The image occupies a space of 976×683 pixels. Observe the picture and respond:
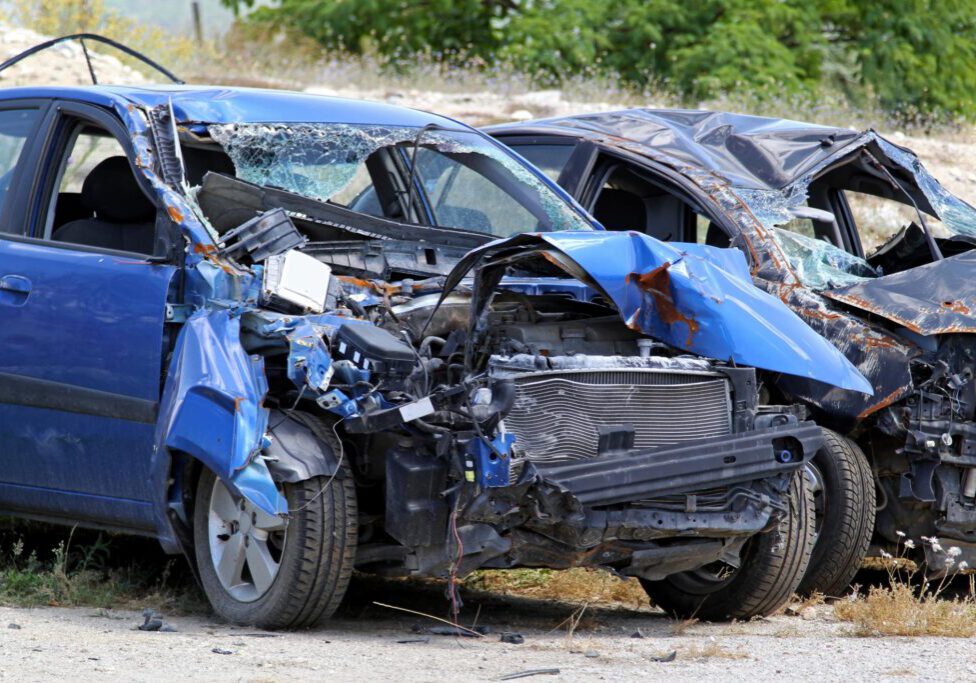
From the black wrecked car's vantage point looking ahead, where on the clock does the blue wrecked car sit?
The blue wrecked car is roughly at 3 o'clock from the black wrecked car.

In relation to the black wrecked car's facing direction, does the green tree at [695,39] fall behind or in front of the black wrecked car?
behind

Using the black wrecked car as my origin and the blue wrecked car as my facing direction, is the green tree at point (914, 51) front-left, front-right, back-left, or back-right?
back-right

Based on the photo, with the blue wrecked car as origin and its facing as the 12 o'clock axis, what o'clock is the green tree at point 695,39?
The green tree is roughly at 8 o'clock from the blue wrecked car.

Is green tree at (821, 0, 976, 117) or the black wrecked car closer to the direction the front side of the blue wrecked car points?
the black wrecked car

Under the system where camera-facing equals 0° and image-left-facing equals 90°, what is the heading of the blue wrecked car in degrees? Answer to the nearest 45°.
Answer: approximately 315°

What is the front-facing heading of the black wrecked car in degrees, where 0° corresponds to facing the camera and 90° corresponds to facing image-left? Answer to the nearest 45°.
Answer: approximately 315°

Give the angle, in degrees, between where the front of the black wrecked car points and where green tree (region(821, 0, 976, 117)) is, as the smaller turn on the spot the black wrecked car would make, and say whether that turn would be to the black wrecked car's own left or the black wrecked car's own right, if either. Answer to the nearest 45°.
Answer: approximately 135° to the black wrecked car's own left

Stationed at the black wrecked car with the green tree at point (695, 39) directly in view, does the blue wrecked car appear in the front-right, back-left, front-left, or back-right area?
back-left
